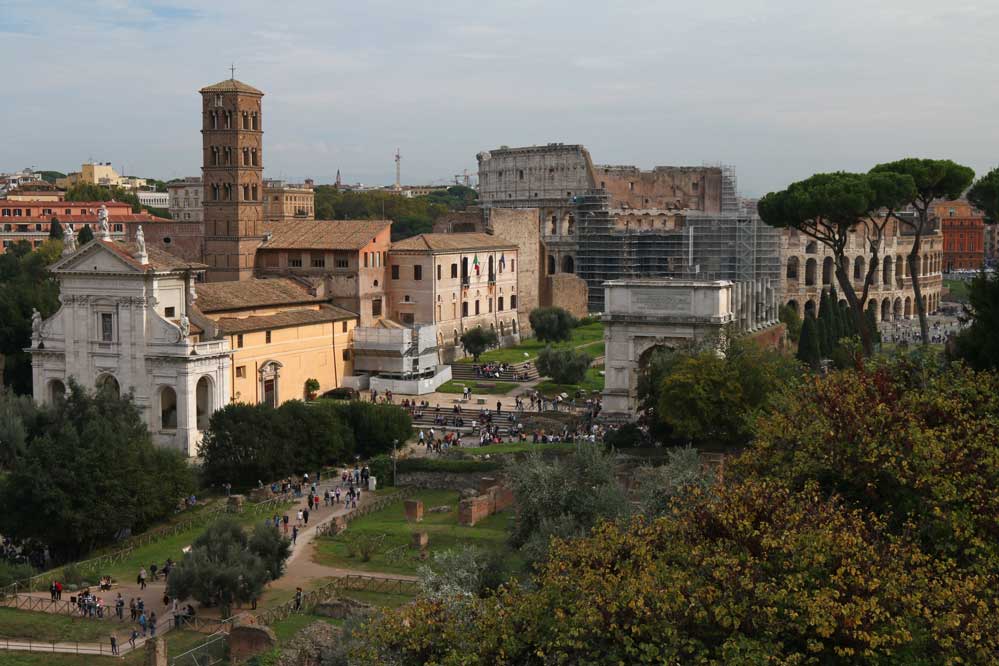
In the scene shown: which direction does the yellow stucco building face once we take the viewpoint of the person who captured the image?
facing the viewer and to the right of the viewer

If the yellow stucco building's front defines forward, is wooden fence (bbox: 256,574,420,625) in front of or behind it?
in front

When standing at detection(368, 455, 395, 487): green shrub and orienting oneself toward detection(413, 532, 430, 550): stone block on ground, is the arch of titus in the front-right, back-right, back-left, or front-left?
back-left

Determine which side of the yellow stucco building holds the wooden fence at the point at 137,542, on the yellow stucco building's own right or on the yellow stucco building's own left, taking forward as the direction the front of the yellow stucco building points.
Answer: on the yellow stucco building's own right

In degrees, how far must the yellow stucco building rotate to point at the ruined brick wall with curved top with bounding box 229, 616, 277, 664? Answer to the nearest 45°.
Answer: approximately 45° to its right

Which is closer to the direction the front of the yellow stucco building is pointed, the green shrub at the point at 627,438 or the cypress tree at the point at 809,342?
the green shrub

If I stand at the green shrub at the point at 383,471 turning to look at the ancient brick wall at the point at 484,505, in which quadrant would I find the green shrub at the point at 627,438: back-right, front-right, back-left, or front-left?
front-left

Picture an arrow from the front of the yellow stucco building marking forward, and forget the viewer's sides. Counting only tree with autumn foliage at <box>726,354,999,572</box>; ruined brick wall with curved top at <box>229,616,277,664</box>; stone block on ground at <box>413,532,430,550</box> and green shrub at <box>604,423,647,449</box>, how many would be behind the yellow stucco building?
0

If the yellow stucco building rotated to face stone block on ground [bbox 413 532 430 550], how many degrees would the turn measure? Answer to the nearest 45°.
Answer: approximately 45° to its right

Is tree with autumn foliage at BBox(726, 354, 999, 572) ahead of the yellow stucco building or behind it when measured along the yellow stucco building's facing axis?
ahead

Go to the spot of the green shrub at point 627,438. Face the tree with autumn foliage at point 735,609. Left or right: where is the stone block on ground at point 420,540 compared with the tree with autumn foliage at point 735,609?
right
